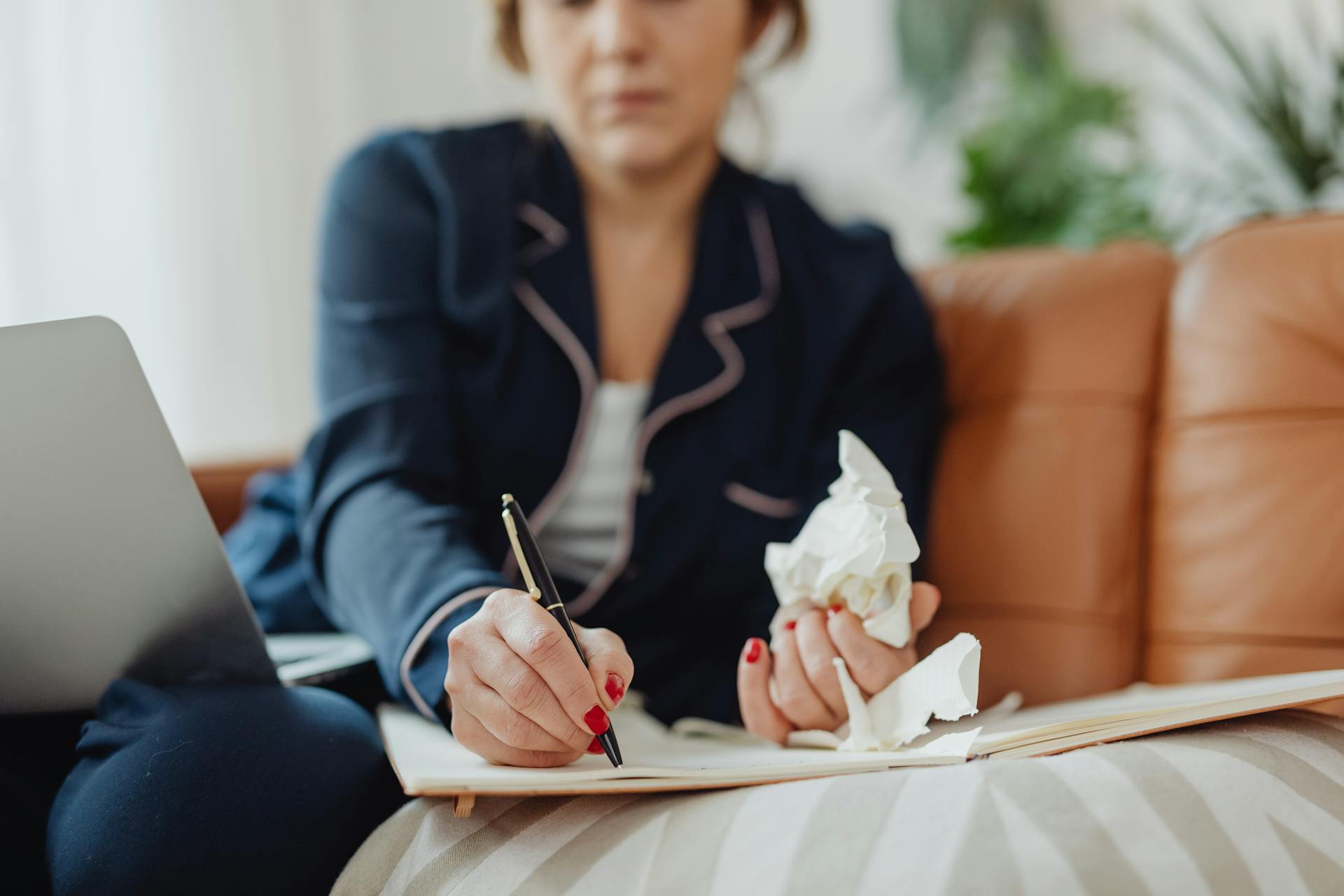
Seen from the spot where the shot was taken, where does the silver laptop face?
facing away from the viewer and to the right of the viewer

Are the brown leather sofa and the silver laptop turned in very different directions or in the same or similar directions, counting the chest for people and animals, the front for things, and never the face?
very different directions

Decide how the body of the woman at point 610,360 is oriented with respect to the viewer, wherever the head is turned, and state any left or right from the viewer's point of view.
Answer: facing the viewer

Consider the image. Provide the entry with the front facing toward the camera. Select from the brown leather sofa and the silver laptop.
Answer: the brown leather sofa

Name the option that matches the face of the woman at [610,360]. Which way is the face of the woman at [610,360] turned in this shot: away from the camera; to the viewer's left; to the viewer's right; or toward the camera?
toward the camera

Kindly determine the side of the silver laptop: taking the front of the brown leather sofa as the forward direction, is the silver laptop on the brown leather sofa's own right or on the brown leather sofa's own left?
on the brown leather sofa's own right

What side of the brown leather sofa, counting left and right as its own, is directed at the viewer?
front
